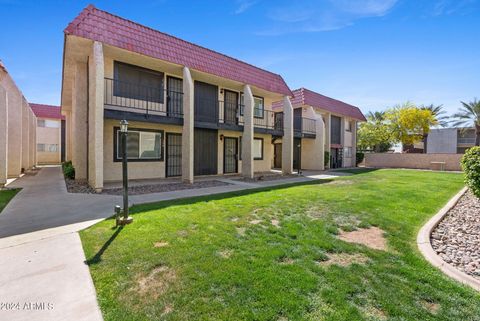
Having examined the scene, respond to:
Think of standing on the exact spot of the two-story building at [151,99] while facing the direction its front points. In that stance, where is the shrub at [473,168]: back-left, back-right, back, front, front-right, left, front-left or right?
front

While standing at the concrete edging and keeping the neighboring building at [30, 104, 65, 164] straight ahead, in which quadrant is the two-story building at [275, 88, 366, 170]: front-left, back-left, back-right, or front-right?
front-right

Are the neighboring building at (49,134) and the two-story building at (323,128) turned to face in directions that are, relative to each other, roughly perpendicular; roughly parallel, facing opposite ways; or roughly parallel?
roughly parallel

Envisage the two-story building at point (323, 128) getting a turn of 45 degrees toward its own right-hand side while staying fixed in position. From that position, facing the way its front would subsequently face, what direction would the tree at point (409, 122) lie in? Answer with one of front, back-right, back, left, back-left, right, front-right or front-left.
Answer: back-left

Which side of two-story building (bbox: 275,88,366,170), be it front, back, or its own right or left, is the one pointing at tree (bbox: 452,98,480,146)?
left

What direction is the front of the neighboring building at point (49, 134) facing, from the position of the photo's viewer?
facing the viewer

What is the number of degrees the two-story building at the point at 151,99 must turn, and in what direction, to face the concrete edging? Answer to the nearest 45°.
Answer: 0° — it already faces it

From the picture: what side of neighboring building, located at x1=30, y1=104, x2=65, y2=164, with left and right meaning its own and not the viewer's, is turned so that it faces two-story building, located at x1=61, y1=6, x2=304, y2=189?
front

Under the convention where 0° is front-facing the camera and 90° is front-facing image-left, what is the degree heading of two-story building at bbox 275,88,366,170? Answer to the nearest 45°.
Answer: approximately 315°

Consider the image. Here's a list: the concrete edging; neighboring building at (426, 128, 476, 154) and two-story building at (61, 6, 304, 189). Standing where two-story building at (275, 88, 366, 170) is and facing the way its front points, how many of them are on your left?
1

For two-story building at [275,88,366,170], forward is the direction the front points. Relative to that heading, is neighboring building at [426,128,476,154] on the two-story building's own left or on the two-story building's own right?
on the two-story building's own left

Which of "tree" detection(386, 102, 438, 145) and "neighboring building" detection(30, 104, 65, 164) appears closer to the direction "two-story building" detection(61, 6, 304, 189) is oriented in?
the tree

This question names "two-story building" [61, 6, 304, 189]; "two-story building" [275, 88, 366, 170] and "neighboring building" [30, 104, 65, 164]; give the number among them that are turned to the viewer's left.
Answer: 0

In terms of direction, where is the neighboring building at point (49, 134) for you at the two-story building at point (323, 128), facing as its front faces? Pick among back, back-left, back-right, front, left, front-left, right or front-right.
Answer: back-right

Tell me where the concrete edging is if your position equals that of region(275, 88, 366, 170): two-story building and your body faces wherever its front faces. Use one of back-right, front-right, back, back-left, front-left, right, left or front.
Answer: front-right

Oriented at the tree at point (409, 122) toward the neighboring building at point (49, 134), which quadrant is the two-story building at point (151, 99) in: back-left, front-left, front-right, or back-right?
front-left
